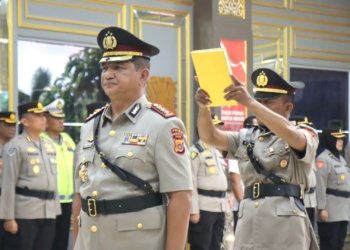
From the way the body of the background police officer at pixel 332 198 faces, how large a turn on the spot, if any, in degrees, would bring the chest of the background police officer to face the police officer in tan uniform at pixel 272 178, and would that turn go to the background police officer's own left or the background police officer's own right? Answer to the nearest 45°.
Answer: approximately 45° to the background police officer's own right

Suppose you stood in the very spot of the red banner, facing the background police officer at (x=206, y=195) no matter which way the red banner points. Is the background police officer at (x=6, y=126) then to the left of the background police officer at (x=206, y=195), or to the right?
right

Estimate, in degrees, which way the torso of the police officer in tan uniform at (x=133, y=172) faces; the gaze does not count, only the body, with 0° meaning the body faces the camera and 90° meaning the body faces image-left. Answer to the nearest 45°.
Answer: approximately 45°

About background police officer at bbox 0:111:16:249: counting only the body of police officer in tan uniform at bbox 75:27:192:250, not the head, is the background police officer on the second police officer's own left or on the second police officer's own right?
on the second police officer's own right

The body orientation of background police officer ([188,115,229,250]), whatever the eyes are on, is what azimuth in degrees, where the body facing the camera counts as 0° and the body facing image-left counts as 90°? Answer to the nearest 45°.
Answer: approximately 315°

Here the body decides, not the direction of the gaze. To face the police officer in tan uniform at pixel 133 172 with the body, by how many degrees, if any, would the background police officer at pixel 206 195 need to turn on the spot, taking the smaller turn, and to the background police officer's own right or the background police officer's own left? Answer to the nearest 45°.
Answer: approximately 45° to the background police officer's own right
